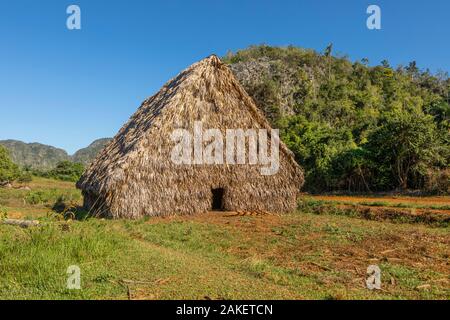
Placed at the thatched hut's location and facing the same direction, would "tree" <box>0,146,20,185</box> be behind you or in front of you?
behind

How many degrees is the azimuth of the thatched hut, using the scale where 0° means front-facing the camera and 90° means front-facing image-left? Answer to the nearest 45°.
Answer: approximately 0°

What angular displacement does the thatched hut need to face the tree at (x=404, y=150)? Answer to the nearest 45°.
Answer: approximately 135° to its left
